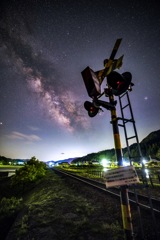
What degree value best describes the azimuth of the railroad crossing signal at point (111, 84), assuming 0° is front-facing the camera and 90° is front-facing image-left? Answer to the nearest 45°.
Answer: approximately 45°
